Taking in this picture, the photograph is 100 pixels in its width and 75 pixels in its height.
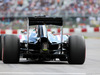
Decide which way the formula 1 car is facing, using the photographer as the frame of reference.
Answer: facing away from the viewer
